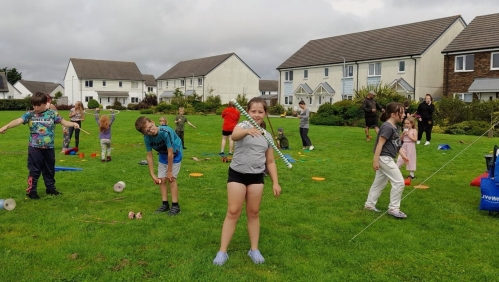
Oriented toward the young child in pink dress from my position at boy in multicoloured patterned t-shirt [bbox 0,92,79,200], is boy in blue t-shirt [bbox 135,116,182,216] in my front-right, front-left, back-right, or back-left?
front-right

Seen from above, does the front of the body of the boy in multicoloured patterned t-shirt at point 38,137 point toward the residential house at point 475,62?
no

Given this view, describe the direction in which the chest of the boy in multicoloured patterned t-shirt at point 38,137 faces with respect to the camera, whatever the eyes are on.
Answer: toward the camera

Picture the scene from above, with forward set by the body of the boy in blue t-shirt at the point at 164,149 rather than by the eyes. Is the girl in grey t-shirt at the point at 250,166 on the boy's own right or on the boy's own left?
on the boy's own left

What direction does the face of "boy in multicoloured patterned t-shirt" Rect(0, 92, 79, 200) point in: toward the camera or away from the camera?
toward the camera

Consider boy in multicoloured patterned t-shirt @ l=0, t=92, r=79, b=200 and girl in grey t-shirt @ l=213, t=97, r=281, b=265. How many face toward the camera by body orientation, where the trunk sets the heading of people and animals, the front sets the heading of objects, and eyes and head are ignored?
2

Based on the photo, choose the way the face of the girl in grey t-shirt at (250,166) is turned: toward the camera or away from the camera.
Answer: toward the camera

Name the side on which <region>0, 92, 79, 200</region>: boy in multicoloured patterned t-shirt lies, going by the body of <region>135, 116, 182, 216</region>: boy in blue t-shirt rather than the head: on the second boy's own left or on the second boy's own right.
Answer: on the second boy's own right

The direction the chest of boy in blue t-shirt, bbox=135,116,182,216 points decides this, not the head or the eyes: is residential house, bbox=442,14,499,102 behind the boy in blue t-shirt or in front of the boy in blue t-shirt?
behind

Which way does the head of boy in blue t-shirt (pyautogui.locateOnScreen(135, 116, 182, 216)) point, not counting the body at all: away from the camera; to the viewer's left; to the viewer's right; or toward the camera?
toward the camera

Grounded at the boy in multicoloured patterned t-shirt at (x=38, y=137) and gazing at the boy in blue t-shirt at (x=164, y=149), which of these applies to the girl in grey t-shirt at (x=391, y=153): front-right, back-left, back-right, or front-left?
front-left

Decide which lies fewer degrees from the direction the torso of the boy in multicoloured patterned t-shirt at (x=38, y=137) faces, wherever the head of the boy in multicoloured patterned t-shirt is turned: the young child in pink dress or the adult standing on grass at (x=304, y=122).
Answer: the young child in pink dress

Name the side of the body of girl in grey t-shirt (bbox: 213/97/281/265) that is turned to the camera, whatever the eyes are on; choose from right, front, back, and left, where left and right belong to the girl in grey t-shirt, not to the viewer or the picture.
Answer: front

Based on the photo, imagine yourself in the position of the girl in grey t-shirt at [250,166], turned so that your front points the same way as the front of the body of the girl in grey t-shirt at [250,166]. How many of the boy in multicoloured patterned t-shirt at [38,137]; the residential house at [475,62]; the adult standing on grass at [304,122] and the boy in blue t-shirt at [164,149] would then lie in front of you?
0

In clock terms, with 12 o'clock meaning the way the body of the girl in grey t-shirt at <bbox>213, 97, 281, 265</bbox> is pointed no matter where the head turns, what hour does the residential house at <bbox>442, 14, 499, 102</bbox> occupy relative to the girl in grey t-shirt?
The residential house is roughly at 7 o'clock from the girl in grey t-shirt.

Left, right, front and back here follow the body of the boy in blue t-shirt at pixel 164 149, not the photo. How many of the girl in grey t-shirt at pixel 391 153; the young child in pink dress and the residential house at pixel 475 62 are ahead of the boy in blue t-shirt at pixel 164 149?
0

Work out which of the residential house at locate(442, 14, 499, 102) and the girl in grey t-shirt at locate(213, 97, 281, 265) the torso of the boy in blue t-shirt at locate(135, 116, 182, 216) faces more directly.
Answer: the girl in grey t-shirt
